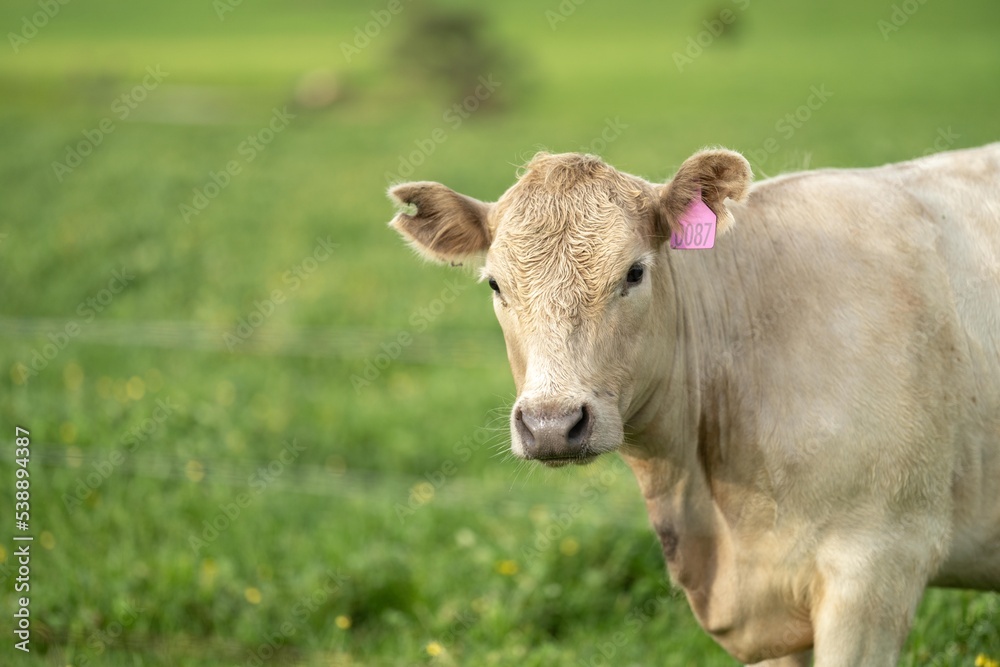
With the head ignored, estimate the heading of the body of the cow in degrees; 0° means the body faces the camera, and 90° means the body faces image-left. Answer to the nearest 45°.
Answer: approximately 45°
